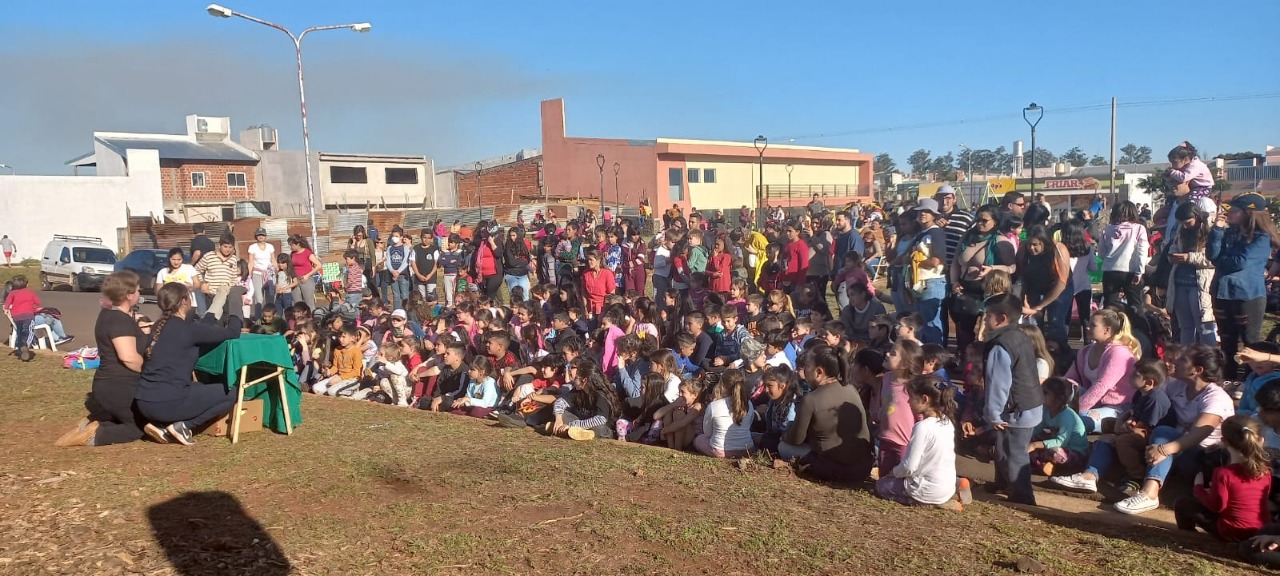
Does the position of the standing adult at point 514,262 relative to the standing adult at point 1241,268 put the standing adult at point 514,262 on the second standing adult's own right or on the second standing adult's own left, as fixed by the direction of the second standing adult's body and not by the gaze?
on the second standing adult's own right

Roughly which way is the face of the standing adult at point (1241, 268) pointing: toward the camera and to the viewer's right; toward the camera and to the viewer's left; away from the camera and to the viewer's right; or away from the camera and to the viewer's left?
toward the camera and to the viewer's left

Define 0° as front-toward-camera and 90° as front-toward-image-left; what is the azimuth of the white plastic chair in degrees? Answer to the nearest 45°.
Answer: approximately 270°

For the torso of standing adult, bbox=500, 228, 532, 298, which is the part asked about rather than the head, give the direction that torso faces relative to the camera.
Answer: toward the camera

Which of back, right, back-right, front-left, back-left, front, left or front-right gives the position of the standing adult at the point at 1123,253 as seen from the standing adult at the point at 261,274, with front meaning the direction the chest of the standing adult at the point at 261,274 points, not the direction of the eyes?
front-left

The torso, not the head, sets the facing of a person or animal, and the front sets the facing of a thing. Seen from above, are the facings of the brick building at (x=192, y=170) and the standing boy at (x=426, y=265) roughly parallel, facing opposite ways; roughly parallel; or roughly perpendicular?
roughly parallel

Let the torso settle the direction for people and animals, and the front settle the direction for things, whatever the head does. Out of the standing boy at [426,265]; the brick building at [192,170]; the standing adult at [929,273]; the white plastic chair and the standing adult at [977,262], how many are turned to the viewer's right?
1

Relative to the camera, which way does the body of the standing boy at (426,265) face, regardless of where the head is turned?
toward the camera

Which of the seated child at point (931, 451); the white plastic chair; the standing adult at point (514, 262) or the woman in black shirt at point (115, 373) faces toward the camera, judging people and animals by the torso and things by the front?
the standing adult

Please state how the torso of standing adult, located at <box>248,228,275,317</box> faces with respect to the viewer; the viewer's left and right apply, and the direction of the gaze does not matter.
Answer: facing the viewer

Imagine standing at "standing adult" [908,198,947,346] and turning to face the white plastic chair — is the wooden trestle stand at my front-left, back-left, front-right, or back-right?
front-left

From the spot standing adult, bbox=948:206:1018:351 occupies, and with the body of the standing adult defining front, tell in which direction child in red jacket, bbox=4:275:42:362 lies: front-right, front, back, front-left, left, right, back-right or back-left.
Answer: front-right

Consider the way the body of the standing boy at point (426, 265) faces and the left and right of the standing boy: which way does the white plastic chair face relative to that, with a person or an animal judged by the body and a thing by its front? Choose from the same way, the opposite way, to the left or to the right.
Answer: to the left

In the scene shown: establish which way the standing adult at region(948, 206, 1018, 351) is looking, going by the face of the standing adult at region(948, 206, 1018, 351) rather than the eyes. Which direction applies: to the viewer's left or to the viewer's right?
to the viewer's left

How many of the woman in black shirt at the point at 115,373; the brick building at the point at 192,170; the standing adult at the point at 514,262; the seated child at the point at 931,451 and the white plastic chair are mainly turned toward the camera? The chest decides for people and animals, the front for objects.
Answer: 2

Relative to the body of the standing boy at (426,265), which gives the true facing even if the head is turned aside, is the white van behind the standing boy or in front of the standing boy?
behind

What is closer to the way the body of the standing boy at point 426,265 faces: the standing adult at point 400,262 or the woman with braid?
the woman with braid
